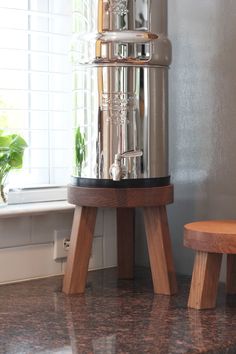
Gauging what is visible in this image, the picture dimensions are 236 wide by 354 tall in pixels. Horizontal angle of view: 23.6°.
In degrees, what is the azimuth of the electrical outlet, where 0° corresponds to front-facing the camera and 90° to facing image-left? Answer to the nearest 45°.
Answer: approximately 315°

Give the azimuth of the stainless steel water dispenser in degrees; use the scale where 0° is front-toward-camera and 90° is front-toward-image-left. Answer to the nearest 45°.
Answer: approximately 0°
